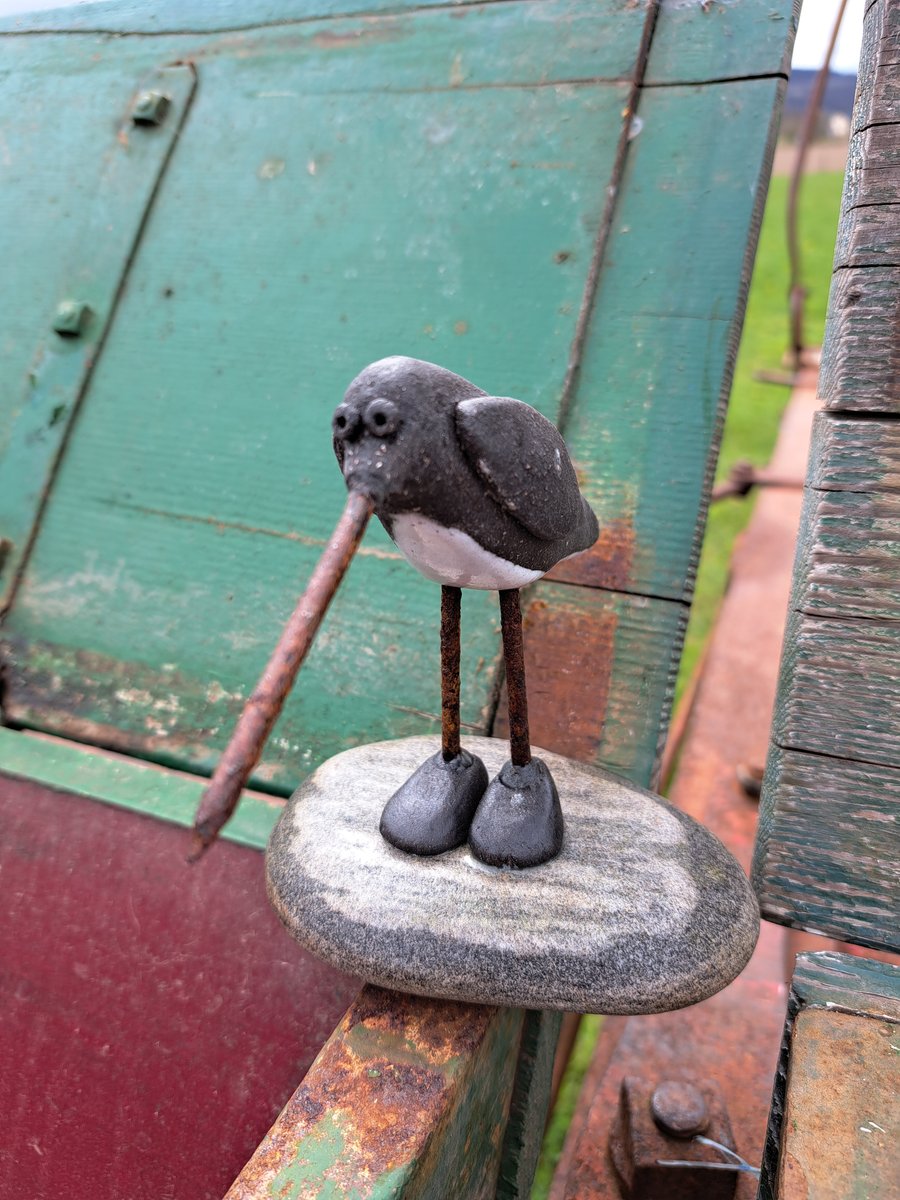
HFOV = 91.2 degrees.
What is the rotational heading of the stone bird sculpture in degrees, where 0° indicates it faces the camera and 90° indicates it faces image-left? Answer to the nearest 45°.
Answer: approximately 45°

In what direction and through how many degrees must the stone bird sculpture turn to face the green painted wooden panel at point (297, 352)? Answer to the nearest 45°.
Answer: approximately 90° to its right

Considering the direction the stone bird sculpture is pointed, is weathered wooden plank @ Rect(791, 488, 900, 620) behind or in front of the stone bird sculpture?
behind

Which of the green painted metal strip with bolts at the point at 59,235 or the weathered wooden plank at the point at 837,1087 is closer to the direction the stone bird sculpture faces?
the green painted metal strip with bolts

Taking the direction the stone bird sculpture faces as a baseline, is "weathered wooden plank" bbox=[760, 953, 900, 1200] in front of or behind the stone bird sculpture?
behind
